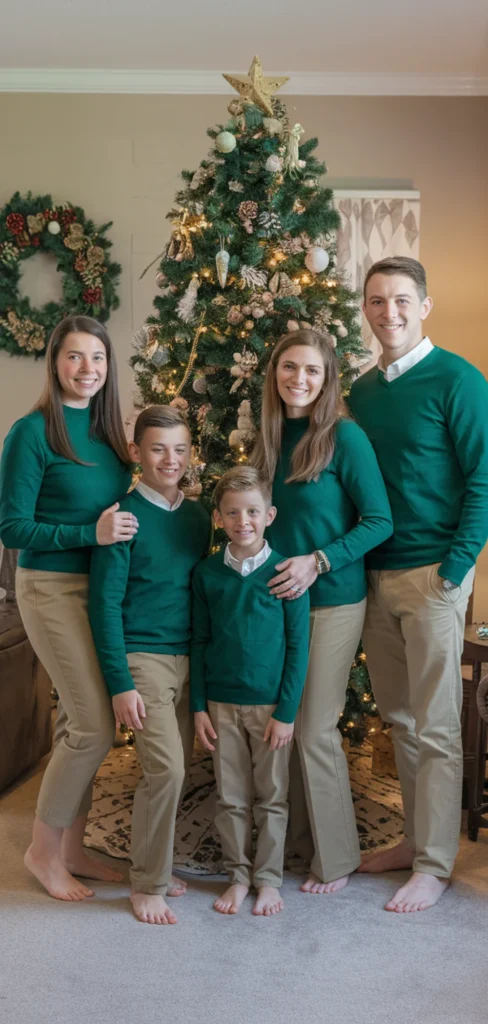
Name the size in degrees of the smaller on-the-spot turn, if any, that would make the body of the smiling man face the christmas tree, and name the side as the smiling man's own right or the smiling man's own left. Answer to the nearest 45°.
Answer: approximately 90° to the smiling man's own right

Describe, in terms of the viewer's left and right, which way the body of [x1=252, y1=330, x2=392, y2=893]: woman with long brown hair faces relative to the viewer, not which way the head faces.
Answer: facing the viewer and to the left of the viewer

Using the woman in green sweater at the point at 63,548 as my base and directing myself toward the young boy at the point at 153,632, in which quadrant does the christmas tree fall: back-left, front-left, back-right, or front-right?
front-left

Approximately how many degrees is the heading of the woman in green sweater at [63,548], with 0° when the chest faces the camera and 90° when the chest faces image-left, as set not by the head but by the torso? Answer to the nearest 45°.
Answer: approximately 315°

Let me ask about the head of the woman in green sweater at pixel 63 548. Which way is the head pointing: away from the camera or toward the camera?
toward the camera

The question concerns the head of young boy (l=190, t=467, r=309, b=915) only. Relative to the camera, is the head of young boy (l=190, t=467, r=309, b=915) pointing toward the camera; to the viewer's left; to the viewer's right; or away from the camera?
toward the camera

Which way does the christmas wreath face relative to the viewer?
toward the camera

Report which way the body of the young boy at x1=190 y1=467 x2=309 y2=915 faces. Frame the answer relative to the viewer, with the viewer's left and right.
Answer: facing the viewer

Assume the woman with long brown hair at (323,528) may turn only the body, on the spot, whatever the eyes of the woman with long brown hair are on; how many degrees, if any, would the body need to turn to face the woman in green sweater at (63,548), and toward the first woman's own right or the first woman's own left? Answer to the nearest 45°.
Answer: approximately 45° to the first woman's own right

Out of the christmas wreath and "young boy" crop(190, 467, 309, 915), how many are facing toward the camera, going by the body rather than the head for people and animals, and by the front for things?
2
